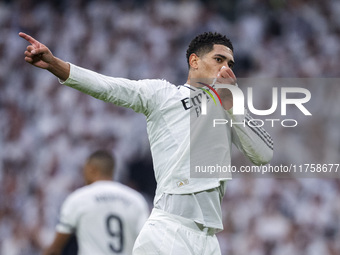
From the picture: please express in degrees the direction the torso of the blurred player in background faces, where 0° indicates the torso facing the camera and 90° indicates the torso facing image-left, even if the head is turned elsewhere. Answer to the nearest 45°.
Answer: approximately 135°
